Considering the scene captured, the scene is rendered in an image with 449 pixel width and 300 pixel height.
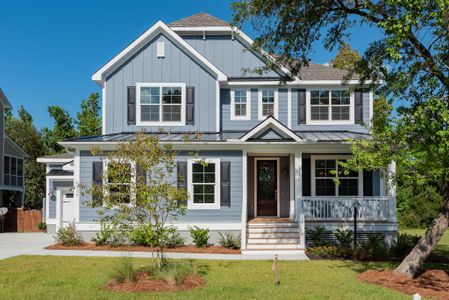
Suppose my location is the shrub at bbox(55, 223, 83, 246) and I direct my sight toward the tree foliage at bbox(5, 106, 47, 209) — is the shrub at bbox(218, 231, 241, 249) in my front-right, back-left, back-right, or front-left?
back-right

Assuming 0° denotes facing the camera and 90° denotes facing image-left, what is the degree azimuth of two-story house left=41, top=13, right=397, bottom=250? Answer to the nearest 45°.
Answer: approximately 0°

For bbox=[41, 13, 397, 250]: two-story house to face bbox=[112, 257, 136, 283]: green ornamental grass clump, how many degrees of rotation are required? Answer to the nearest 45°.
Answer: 0° — it already faces it

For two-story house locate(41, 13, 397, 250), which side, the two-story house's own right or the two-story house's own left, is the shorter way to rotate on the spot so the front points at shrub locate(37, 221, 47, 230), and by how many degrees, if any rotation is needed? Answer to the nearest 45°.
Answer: approximately 135° to the two-story house's own right

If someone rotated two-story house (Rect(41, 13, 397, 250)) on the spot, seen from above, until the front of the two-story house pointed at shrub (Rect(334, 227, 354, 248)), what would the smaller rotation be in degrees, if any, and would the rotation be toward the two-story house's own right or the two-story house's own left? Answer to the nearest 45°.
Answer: approximately 45° to the two-story house's own left
